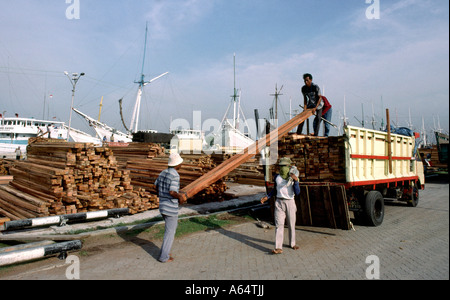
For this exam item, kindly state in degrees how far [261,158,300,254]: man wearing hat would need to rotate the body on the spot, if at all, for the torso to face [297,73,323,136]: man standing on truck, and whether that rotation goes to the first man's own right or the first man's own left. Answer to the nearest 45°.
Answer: approximately 180°

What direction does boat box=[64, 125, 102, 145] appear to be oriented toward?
to the viewer's left

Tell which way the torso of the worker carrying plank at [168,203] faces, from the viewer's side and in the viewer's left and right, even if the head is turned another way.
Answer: facing away from the viewer and to the right of the viewer

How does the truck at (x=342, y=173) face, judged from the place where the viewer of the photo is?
facing away from the viewer and to the right of the viewer

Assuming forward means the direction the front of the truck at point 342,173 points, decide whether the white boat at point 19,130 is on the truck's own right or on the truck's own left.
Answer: on the truck's own left

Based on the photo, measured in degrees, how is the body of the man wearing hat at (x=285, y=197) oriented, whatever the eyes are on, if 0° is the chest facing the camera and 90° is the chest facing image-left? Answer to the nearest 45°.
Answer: approximately 0°

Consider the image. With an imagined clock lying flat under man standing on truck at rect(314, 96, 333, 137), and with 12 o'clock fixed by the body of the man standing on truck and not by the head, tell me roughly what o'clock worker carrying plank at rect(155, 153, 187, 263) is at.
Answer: The worker carrying plank is roughly at 10 o'clock from the man standing on truck.
